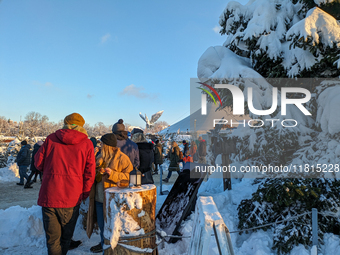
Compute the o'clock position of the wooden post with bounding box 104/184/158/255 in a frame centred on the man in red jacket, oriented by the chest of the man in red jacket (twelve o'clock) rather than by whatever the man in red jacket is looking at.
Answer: The wooden post is roughly at 4 o'clock from the man in red jacket.

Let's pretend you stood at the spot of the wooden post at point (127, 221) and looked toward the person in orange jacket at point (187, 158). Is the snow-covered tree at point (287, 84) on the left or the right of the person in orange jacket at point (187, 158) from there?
right

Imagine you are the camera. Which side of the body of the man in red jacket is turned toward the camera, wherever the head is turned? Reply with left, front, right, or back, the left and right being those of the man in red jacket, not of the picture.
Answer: back

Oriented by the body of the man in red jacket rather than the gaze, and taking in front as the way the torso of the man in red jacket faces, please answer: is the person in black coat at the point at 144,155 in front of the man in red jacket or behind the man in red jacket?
in front

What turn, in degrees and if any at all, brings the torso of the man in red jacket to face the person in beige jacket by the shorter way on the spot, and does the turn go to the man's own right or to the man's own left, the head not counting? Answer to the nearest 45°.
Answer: approximately 45° to the man's own right

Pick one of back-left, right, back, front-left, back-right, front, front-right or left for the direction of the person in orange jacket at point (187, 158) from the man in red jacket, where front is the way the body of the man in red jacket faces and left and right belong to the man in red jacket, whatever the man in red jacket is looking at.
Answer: front-right

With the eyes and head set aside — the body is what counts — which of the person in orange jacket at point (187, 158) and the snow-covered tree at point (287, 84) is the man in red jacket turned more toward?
the person in orange jacket
